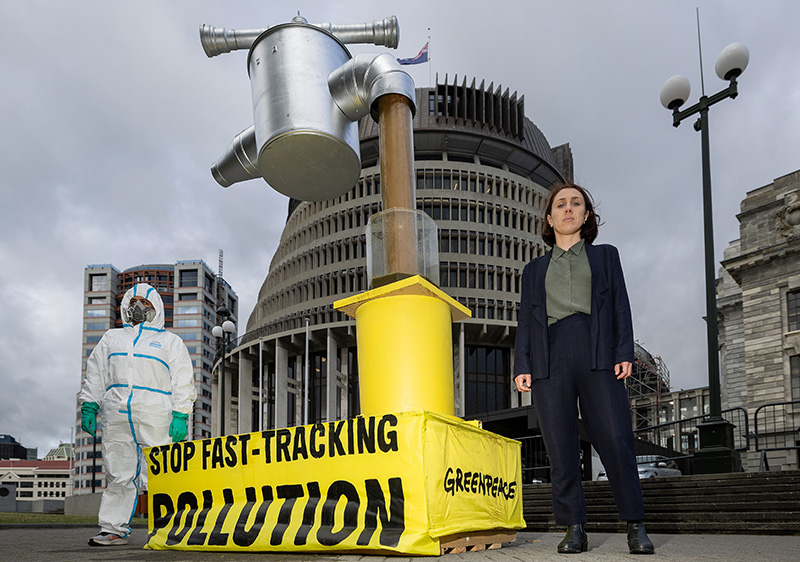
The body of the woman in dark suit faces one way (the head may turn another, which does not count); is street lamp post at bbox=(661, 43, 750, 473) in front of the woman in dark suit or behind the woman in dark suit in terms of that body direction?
behind

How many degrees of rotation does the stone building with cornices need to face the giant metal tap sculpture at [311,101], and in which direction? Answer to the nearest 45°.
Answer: approximately 45° to its left

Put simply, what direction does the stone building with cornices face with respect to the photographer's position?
facing the viewer and to the left of the viewer

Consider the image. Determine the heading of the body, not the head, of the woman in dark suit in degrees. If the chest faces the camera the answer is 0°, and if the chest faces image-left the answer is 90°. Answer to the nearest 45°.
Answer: approximately 0°

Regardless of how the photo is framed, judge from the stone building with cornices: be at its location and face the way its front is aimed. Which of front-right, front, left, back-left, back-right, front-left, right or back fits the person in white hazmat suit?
front-left
